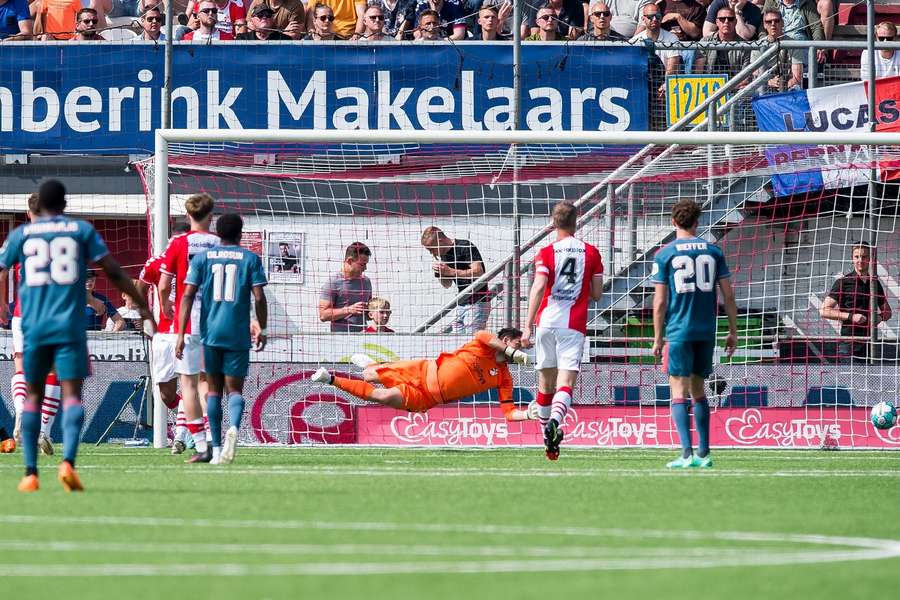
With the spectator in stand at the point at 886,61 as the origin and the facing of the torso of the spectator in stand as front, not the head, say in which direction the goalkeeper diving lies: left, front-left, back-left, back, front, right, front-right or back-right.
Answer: front-right

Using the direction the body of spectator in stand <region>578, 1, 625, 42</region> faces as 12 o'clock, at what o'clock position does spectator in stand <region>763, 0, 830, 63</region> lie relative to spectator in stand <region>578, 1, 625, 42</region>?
spectator in stand <region>763, 0, 830, 63</region> is roughly at 8 o'clock from spectator in stand <region>578, 1, 625, 42</region>.

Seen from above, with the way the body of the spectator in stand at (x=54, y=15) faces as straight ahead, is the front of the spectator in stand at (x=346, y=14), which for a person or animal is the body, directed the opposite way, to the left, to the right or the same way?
the same way

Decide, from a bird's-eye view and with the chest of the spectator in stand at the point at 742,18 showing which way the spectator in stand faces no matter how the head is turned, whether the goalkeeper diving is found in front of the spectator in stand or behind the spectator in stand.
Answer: in front

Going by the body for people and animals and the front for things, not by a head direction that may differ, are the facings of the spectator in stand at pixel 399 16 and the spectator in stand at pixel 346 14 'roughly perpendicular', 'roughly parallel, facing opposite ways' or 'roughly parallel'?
roughly parallel

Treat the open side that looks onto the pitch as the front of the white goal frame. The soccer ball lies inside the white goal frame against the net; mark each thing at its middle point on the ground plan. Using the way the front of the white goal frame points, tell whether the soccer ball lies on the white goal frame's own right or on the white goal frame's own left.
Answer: on the white goal frame's own left

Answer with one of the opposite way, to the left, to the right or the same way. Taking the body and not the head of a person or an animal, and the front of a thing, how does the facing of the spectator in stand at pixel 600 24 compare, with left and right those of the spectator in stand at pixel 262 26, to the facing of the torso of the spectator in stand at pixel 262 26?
the same way

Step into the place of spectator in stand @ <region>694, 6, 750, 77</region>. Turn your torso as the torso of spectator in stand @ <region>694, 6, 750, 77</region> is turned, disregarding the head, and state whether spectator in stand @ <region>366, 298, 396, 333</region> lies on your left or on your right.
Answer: on your right

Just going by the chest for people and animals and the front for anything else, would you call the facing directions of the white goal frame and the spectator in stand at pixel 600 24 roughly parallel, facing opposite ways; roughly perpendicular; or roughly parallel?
roughly parallel

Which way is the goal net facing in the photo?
toward the camera

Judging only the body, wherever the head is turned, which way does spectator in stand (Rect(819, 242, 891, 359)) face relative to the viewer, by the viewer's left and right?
facing the viewer

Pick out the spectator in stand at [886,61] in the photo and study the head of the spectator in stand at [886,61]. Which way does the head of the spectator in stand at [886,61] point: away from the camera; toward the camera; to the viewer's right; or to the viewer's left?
toward the camera

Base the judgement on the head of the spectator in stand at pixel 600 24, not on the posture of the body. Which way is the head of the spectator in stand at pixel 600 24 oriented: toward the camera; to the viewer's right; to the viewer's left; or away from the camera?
toward the camera

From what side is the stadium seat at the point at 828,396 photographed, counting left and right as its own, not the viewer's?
front
